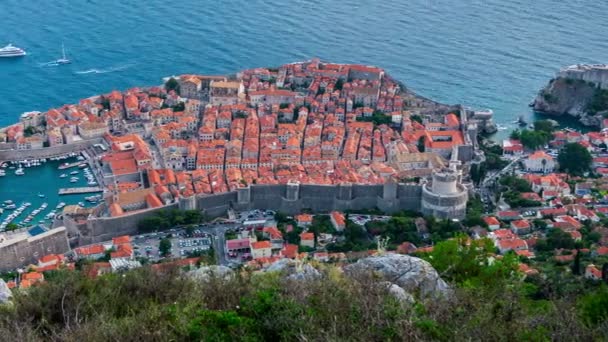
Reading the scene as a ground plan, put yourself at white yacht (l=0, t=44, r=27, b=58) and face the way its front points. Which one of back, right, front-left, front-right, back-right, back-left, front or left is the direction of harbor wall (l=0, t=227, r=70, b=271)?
right

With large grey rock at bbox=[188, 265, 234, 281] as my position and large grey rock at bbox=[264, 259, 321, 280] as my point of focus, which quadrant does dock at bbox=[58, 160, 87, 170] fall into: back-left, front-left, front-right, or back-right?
back-left

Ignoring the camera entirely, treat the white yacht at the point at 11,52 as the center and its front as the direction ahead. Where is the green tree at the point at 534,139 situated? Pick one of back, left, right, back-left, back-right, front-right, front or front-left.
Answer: front-right

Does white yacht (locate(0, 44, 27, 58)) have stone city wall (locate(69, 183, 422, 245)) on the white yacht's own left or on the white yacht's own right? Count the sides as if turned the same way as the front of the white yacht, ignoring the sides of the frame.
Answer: on the white yacht's own right

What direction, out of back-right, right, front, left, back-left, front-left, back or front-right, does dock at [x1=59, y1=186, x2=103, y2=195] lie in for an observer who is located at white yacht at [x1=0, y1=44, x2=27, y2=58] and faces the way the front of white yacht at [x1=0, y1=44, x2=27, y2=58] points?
right

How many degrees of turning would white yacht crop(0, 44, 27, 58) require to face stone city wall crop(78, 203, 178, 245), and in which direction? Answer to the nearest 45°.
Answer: approximately 90° to its right

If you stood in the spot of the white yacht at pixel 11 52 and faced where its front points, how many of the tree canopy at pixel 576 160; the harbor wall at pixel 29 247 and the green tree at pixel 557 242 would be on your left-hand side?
0

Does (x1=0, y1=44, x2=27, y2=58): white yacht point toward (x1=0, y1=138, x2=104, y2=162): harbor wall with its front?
no

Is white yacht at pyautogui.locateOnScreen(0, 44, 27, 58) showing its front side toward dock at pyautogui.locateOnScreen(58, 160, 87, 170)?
no

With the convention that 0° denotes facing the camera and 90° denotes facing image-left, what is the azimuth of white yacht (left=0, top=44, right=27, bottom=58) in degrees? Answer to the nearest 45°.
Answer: approximately 270°

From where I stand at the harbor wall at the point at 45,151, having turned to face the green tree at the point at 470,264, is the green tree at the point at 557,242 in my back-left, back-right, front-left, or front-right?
front-left
